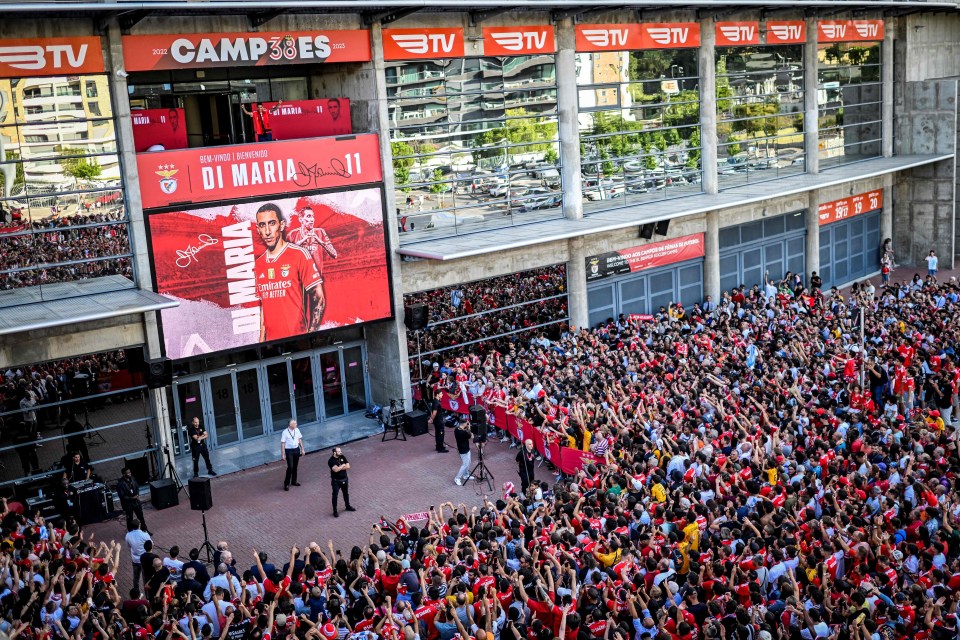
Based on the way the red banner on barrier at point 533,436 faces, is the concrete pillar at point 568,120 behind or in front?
behind

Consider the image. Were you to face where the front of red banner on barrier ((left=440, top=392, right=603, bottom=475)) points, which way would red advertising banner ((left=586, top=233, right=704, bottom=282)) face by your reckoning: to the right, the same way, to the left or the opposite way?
to the left

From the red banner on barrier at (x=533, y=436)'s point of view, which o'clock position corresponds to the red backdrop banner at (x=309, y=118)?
the red backdrop banner at (x=309, y=118) is roughly at 3 o'clock from the red banner on barrier at (x=533, y=436).

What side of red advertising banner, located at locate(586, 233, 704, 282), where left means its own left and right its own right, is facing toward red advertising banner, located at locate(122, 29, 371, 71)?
right

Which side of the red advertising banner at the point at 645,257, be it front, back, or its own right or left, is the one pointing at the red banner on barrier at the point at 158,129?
right

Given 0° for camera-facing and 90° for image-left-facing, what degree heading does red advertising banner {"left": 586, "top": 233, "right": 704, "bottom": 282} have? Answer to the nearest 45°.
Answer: approximately 315°

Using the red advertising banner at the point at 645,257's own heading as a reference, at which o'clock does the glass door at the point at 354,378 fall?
The glass door is roughly at 3 o'clock from the red advertising banner.

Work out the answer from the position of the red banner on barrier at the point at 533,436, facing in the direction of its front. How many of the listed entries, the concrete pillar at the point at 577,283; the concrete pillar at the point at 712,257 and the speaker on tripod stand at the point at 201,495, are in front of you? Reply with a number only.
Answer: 1

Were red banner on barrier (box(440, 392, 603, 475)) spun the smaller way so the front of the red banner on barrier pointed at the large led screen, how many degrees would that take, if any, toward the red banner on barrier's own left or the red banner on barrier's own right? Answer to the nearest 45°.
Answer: approximately 90° to the red banner on barrier's own right

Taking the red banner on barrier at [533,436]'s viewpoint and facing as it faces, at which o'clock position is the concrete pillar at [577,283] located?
The concrete pillar is roughly at 5 o'clock from the red banner on barrier.

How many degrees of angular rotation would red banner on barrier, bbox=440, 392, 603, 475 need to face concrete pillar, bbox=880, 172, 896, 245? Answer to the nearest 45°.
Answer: approximately 180°

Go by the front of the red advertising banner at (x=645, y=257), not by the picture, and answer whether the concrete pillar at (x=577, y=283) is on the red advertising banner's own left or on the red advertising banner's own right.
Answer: on the red advertising banner's own right

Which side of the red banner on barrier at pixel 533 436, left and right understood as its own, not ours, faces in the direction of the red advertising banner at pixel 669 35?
back

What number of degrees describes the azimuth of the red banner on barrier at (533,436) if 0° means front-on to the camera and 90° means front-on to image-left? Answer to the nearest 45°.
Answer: approximately 45°

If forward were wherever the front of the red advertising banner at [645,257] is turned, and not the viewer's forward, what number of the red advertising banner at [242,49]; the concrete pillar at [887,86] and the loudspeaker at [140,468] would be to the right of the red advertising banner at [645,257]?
2
